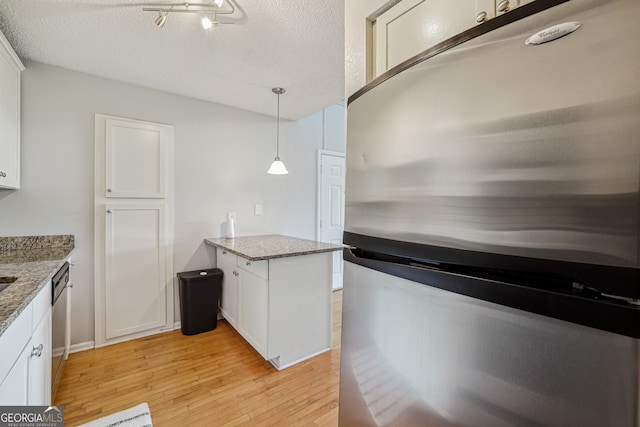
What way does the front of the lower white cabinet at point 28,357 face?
to the viewer's right

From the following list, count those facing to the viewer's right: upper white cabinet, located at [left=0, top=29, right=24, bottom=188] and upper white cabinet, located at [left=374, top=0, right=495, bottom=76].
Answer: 1

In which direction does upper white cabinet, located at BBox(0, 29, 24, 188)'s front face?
to the viewer's right

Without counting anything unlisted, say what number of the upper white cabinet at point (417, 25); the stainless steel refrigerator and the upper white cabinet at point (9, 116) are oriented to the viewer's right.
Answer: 1

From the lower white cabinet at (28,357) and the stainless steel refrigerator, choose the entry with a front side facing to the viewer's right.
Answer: the lower white cabinet

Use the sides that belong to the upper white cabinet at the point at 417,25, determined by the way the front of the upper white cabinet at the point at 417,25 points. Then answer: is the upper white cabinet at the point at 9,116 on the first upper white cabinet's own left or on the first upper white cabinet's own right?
on the first upper white cabinet's own right

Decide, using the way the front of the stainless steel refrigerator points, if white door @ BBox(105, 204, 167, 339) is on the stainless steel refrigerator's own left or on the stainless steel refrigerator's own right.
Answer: on the stainless steel refrigerator's own right

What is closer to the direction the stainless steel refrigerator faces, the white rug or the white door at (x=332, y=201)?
the white rug

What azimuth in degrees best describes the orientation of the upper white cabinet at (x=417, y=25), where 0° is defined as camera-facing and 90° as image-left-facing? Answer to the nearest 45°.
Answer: approximately 45°

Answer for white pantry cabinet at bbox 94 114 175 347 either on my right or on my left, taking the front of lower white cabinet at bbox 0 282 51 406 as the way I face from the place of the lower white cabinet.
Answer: on my left
